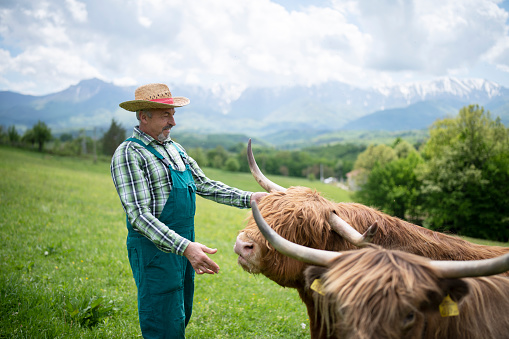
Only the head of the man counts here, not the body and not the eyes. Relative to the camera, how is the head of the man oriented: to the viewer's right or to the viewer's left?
to the viewer's right

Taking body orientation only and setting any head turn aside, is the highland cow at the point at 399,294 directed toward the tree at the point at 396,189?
no

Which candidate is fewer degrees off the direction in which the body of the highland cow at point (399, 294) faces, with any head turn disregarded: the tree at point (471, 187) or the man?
the man

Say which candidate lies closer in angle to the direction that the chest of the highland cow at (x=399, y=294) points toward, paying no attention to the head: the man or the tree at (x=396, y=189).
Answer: the man

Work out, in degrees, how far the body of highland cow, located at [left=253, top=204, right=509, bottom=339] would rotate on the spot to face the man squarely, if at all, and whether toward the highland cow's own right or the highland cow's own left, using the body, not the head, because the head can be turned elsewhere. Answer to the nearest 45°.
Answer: approximately 45° to the highland cow's own right

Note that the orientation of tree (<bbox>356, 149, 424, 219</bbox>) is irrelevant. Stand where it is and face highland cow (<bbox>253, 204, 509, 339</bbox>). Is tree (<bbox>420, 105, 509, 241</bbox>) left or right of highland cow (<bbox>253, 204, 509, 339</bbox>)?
left

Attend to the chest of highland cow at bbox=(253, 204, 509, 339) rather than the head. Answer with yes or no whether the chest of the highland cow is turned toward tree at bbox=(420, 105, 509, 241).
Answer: no

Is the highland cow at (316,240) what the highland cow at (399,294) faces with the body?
no

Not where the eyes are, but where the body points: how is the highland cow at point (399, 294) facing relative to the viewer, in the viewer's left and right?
facing the viewer and to the left of the viewer
